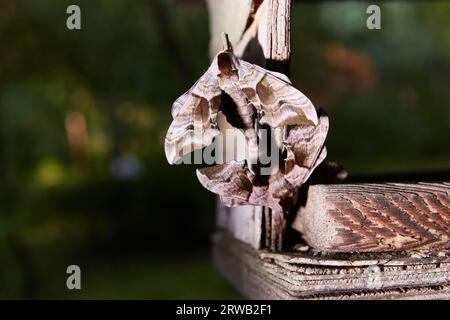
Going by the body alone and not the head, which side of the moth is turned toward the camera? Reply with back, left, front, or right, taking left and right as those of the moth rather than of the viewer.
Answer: back
